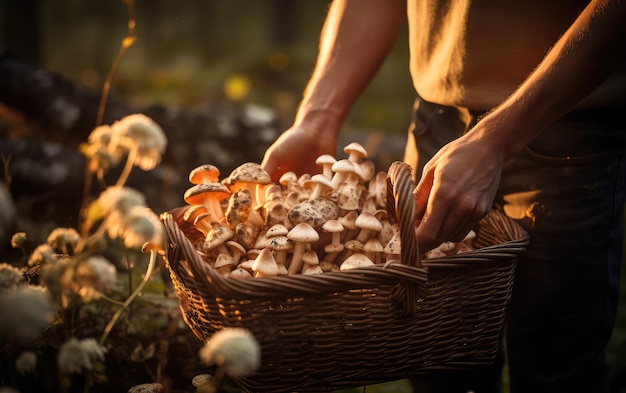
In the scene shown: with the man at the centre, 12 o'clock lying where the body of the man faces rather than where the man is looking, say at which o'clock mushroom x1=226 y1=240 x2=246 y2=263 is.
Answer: The mushroom is roughly at 1 o'clock from the man.

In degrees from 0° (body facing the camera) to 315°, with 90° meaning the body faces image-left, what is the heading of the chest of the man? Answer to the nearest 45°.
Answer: approximately 45°

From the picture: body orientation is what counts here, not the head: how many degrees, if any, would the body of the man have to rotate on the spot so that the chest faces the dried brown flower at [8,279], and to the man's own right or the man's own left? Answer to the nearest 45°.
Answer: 0° — they already face it
